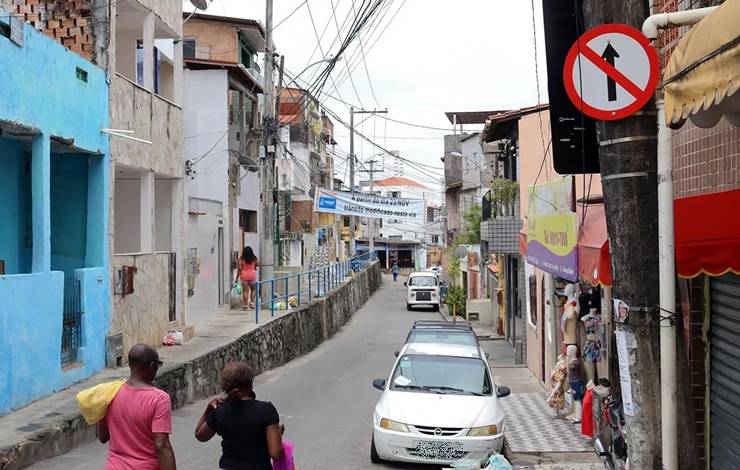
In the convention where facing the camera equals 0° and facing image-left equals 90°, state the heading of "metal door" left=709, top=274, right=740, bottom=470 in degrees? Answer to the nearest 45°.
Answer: approximately 45°

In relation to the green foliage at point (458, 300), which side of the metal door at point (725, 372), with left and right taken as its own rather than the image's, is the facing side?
right

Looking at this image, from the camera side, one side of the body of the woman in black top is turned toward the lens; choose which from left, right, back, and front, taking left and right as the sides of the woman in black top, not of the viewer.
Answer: back

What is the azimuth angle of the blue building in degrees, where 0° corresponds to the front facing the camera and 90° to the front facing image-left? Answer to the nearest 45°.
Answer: approximately 315°

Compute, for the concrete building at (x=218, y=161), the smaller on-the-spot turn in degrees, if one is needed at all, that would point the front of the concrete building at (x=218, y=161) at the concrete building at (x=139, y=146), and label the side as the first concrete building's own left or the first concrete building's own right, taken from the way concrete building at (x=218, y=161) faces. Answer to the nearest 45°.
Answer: approximately 45° to the first concrete building's own right

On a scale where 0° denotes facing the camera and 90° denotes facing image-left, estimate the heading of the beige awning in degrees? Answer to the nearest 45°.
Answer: approximately 45°

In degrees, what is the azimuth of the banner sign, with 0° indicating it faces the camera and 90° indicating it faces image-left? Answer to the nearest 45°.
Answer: approximately 0°

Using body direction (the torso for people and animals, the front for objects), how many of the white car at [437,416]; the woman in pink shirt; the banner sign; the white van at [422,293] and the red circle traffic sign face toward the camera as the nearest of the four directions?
4

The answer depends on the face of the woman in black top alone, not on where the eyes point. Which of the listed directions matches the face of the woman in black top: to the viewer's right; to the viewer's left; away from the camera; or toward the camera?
away from the camera
